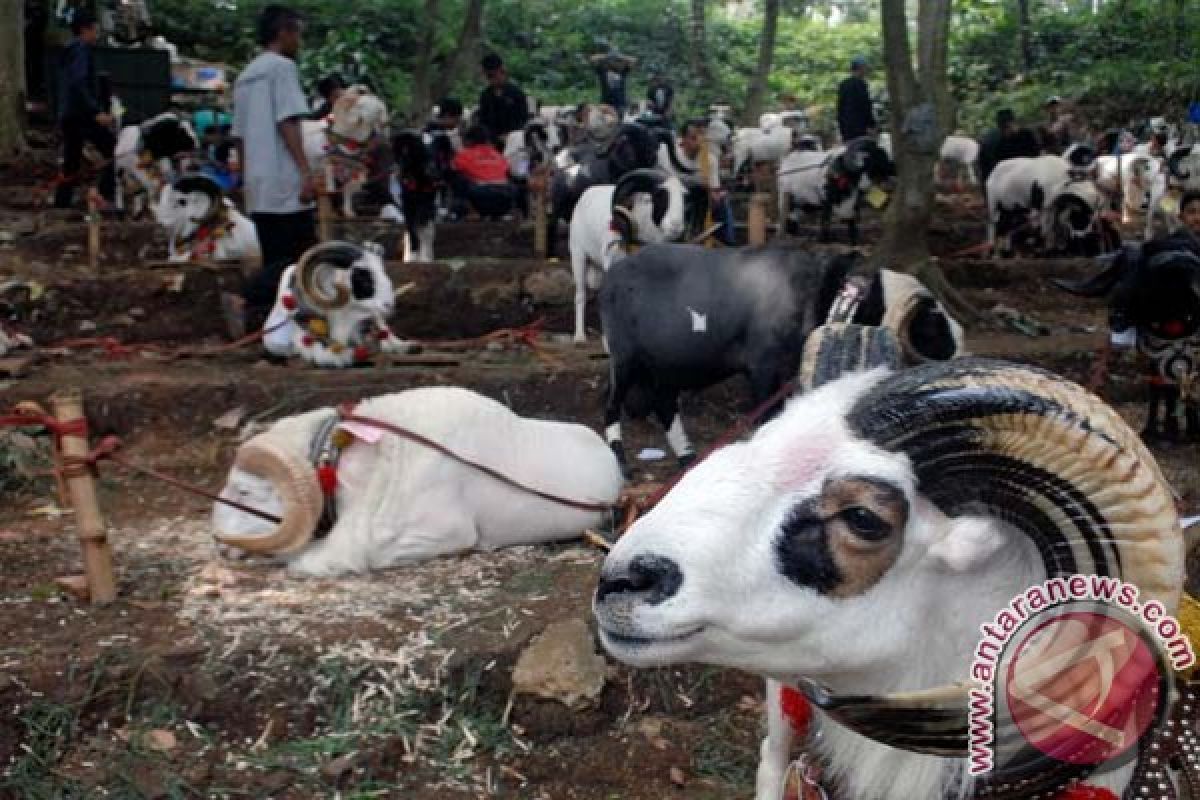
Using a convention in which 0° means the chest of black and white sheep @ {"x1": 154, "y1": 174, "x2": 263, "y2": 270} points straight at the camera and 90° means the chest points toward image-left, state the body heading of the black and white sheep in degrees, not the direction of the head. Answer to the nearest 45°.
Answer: approximately 90°

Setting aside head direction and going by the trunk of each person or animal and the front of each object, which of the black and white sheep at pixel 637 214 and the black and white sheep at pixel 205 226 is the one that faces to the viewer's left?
the black and white sheep at pixel 205 226

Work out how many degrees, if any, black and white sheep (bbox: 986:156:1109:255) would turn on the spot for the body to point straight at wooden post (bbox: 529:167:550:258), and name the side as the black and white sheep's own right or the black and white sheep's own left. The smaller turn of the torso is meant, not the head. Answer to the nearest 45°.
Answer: approximately 135° to the black and white sheep's own right

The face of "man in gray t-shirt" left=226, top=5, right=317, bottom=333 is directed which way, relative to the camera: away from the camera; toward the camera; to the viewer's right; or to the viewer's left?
to the viewer's right

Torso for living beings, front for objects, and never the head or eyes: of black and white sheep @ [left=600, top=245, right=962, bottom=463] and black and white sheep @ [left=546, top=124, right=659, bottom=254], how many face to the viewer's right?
2

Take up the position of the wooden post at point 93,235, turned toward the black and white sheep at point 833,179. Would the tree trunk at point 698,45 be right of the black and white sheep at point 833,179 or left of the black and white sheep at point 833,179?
left

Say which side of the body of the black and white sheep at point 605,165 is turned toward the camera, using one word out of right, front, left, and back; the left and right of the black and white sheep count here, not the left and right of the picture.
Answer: right

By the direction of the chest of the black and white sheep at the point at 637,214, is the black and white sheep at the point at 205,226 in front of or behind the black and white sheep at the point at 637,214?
behind

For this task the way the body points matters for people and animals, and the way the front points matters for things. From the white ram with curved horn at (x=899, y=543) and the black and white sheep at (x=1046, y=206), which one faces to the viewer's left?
the white ram with curved horn

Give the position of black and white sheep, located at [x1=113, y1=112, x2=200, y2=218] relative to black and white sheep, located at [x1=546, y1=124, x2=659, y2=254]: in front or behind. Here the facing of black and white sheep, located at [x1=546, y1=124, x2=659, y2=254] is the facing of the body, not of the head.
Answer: behind

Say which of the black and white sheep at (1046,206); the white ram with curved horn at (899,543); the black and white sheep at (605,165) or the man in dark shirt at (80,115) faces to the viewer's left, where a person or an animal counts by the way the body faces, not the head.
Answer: the white ram with curved horn

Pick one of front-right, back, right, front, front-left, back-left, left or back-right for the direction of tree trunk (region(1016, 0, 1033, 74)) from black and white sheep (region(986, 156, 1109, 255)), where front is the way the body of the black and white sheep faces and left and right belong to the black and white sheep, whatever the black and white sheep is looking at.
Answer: left

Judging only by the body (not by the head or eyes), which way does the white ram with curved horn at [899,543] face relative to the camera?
to the viewer's left

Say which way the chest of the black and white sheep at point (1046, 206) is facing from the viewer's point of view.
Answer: to the viewer's right
